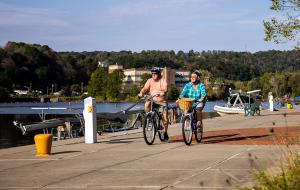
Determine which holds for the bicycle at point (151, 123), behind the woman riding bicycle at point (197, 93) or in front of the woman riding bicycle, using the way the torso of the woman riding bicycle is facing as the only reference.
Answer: in front

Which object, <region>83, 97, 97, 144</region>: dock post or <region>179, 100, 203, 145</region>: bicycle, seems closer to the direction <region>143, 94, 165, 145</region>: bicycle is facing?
the dock post

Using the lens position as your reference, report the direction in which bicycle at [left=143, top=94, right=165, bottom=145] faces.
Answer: facing the viewer and to the left of the viewer

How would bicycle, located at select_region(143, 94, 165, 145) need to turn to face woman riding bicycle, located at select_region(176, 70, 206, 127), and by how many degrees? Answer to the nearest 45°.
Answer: approximately 135° to its left

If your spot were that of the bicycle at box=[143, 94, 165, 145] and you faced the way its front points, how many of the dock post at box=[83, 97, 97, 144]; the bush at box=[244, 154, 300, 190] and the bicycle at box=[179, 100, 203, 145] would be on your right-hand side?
1

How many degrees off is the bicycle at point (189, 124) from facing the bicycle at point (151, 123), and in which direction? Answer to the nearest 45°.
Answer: approximately 45° to its right

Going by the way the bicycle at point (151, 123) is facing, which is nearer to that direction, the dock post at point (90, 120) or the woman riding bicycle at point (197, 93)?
the dock post

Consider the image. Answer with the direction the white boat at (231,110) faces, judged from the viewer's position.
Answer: facing to the left of the viewer

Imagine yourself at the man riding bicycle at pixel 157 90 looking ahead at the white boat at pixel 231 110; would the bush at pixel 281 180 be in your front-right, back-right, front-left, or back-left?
back-right
